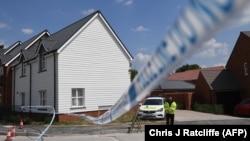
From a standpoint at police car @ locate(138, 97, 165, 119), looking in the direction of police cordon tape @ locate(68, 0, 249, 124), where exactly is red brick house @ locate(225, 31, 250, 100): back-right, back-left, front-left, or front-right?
back-left

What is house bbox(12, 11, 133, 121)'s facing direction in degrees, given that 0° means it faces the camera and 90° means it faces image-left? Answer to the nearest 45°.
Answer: approximately 45°

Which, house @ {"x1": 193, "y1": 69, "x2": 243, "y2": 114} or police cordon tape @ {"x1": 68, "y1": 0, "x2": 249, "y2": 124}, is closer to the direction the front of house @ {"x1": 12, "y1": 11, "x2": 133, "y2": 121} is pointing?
the police cordon tape

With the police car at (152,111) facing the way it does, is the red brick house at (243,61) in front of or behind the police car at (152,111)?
behind

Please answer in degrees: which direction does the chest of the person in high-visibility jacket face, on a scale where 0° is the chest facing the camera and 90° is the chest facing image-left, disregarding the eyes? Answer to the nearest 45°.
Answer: approximately 0°

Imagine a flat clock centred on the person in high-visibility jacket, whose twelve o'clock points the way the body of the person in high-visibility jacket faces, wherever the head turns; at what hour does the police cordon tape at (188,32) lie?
The police cordon tape is roughly at 12 o'clock from the person in high-visibility jacket.

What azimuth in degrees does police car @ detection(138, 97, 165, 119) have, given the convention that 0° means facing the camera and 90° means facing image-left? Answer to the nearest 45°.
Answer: approximately 45°
